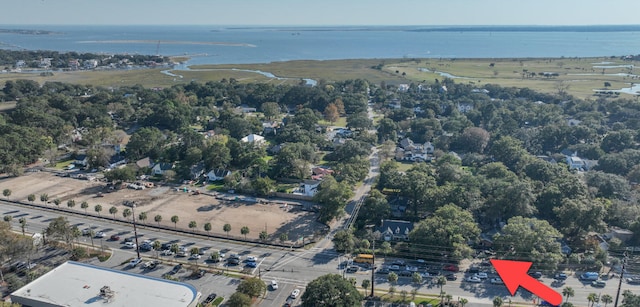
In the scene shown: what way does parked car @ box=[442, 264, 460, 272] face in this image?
to the viewer's left

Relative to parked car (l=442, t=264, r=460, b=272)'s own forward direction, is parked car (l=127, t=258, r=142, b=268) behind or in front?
in front

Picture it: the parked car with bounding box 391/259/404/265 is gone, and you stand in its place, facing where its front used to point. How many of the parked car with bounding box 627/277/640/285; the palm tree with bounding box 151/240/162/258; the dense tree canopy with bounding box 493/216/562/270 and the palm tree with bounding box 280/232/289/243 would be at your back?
2

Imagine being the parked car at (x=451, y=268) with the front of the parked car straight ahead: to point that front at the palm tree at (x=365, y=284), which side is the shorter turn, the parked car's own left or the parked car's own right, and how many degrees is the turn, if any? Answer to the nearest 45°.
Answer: approximately 45° to the parked car's own left

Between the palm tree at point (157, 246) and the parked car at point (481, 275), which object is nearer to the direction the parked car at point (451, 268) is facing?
the palm tree

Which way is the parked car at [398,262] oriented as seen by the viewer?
to the viewer's left

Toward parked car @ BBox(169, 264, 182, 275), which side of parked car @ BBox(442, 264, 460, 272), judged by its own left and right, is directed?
front

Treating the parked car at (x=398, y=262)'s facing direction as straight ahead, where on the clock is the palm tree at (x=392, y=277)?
The palm tree is roughly at 9 o'clock from the parked car.

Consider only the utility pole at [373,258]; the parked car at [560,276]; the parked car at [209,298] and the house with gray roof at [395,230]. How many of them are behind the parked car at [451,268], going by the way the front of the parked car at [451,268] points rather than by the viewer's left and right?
1

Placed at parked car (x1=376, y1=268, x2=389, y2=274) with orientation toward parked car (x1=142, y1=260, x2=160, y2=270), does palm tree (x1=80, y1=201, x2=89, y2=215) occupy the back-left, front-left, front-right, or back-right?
front-right

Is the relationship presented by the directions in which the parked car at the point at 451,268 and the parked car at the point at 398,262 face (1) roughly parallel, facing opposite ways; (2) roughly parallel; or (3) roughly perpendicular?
roughly parallel

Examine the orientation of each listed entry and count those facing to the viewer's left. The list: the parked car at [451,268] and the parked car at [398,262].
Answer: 2

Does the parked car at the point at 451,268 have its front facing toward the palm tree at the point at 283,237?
yes

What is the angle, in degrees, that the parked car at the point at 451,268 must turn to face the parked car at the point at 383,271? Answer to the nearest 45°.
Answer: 0° — it already faces it

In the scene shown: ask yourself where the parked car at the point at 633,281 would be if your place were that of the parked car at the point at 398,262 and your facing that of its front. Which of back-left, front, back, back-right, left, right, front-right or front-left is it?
back

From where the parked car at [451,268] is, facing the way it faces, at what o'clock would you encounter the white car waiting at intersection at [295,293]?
the white car waiting at intersection at [295,293] is roughly at 11 o'clock from the parked car at [451,268].

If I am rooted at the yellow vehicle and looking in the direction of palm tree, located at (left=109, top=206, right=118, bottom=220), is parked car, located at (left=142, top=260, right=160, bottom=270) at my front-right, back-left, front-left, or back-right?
front-left
